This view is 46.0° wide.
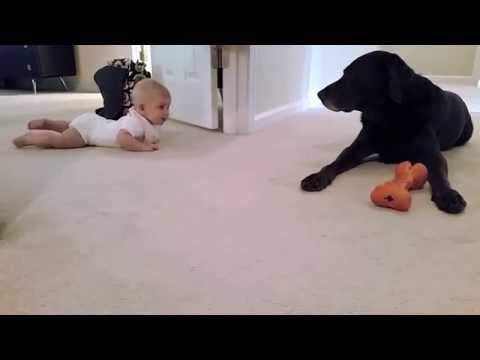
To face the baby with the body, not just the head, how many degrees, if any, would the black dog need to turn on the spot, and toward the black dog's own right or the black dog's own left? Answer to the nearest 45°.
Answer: approximately 45° to the black dog's own right

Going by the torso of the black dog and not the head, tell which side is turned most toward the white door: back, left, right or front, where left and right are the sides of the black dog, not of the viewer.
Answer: right

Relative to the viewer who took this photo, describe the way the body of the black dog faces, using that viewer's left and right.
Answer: facing the viewer and to the left of the viewer

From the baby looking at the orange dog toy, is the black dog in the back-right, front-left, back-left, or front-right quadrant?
front-left
